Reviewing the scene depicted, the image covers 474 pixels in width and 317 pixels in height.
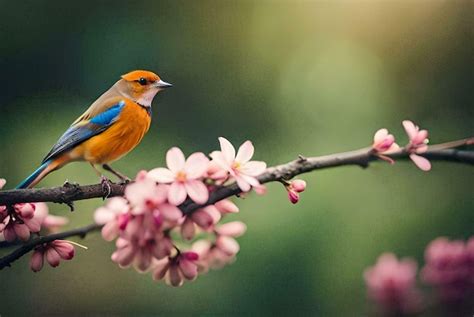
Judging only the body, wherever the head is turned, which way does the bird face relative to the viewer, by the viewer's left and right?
facing to the right of the viewer
